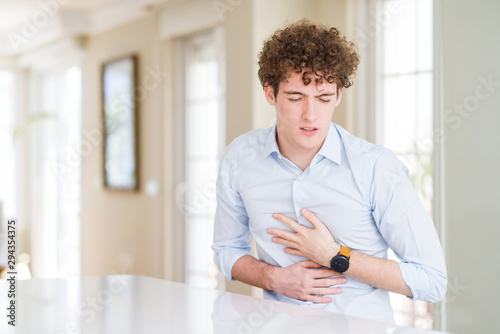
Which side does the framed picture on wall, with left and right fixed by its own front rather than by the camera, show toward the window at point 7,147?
right

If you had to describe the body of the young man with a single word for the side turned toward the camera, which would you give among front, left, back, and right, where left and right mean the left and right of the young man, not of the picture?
front

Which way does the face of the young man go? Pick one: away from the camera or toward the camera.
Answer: toward the camera

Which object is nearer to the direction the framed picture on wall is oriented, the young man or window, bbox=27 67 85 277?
the young man

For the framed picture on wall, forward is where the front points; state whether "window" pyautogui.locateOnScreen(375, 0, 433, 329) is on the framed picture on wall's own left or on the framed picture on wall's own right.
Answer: on the framed picture on wall's own left

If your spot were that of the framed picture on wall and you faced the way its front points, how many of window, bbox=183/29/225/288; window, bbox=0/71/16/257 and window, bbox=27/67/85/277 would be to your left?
1

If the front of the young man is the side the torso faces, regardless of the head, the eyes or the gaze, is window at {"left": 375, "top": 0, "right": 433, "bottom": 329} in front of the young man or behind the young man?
behind

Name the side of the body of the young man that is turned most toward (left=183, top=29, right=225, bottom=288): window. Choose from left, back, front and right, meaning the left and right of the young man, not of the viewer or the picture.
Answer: back

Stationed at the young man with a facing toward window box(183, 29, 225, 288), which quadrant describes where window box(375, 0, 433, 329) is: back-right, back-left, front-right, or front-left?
front-right

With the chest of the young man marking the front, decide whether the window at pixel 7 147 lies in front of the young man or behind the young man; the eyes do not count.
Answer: behind
